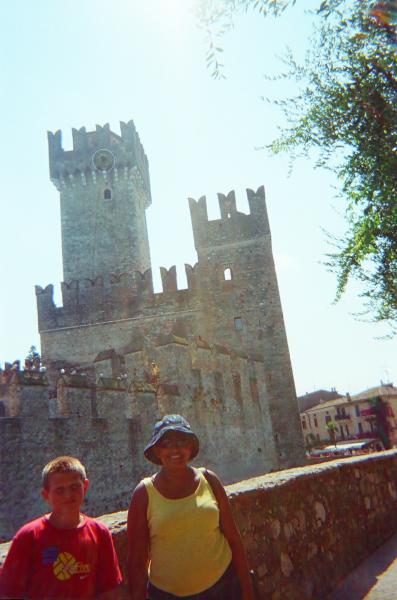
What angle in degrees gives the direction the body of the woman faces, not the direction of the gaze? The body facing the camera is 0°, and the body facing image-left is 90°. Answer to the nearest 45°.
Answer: approximately 0°

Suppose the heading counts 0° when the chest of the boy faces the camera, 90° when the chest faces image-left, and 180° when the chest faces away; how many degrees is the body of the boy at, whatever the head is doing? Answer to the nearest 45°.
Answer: approximately 0°

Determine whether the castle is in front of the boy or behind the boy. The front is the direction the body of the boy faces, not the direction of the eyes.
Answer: behind

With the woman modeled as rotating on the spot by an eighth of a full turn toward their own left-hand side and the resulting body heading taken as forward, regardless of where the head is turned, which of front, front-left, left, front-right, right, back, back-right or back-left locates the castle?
back-left

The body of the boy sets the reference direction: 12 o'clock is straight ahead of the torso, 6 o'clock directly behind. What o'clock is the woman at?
The woman is roughly at 8 o'clock from the boy.

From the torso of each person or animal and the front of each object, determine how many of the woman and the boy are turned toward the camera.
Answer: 2

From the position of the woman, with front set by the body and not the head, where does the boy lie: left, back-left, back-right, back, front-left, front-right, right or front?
front-right
